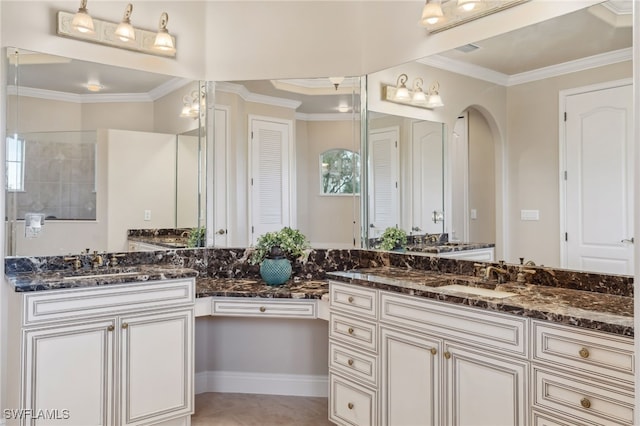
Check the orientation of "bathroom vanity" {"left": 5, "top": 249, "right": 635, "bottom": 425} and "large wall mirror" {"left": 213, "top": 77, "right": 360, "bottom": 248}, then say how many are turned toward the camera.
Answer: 2

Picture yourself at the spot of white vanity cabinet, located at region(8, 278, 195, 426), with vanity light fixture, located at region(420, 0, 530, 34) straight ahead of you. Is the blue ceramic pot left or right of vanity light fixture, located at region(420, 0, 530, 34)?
left

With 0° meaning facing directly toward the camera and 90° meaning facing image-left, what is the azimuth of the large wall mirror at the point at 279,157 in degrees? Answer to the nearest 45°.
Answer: approximately 0°

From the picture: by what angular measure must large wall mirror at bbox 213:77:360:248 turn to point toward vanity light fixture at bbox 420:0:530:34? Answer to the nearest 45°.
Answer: approximately 45° to its left

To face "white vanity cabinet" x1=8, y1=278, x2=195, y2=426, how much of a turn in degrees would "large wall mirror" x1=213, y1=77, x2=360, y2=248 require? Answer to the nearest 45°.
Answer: approximately 45° to its right
